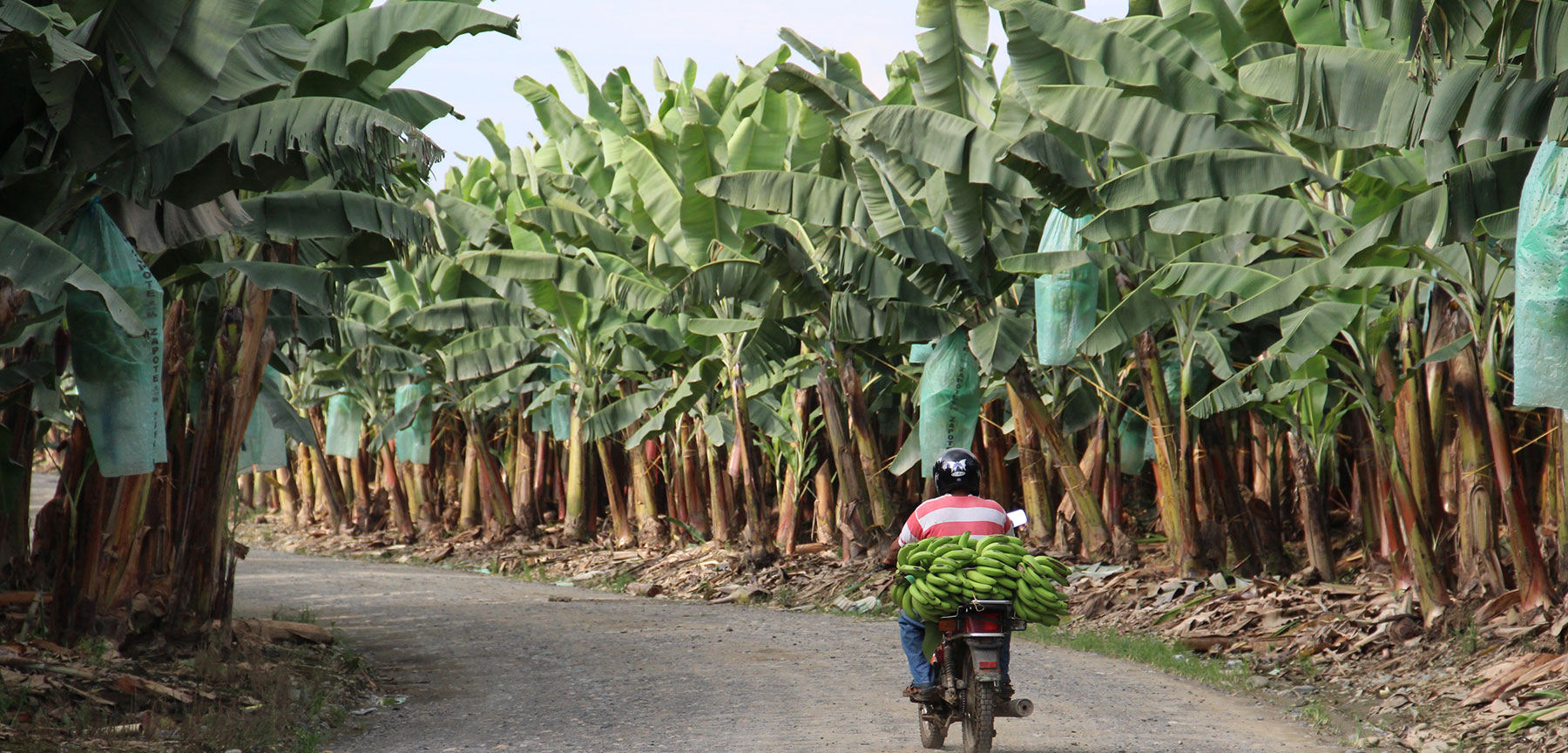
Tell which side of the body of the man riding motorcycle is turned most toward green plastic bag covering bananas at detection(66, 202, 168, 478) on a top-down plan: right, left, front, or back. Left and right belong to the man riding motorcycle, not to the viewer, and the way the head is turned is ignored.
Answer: left

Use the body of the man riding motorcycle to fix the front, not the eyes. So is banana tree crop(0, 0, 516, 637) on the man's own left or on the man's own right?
on the man's own left

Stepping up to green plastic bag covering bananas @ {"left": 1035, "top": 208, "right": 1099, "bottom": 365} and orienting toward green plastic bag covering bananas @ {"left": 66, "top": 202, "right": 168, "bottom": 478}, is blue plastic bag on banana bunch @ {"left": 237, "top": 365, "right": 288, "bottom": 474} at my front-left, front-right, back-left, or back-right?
front-right

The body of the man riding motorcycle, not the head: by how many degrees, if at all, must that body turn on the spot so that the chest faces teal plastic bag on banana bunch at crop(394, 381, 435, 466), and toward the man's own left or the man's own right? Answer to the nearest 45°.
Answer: approximately 45° to the man's own left

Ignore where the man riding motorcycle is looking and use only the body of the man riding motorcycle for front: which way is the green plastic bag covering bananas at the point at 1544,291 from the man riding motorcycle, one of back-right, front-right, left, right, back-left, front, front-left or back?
right

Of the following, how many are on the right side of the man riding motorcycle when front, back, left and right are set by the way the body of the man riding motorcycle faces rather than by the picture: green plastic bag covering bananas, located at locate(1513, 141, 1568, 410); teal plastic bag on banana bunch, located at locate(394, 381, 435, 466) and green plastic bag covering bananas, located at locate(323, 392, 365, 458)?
1

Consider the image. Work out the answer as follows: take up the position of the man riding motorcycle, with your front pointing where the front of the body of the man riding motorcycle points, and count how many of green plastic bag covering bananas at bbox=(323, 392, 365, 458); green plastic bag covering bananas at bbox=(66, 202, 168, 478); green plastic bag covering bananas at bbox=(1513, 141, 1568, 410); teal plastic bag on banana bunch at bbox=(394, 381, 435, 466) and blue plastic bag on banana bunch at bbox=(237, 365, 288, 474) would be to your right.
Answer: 1

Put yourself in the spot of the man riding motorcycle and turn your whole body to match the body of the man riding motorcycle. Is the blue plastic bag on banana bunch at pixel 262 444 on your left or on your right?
on your left

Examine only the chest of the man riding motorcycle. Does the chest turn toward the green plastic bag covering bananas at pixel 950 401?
yes

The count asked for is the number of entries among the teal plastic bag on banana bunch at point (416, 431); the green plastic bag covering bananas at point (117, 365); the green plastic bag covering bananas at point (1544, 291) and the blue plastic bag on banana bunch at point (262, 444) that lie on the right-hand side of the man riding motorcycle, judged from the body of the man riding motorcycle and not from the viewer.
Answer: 1

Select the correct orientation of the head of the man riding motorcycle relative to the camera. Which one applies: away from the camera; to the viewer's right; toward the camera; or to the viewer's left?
away from the camera

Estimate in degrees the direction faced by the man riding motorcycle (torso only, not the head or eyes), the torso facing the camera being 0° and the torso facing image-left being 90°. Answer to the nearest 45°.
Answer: approximately 180°

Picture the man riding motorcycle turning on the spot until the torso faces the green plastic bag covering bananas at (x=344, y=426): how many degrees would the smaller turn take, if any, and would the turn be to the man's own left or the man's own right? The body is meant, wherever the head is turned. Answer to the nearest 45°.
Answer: approximately 45° to the man's own left

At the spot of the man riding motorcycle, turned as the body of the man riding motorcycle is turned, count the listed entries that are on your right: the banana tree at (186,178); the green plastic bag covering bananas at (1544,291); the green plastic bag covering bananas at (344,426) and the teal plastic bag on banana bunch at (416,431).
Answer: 1
